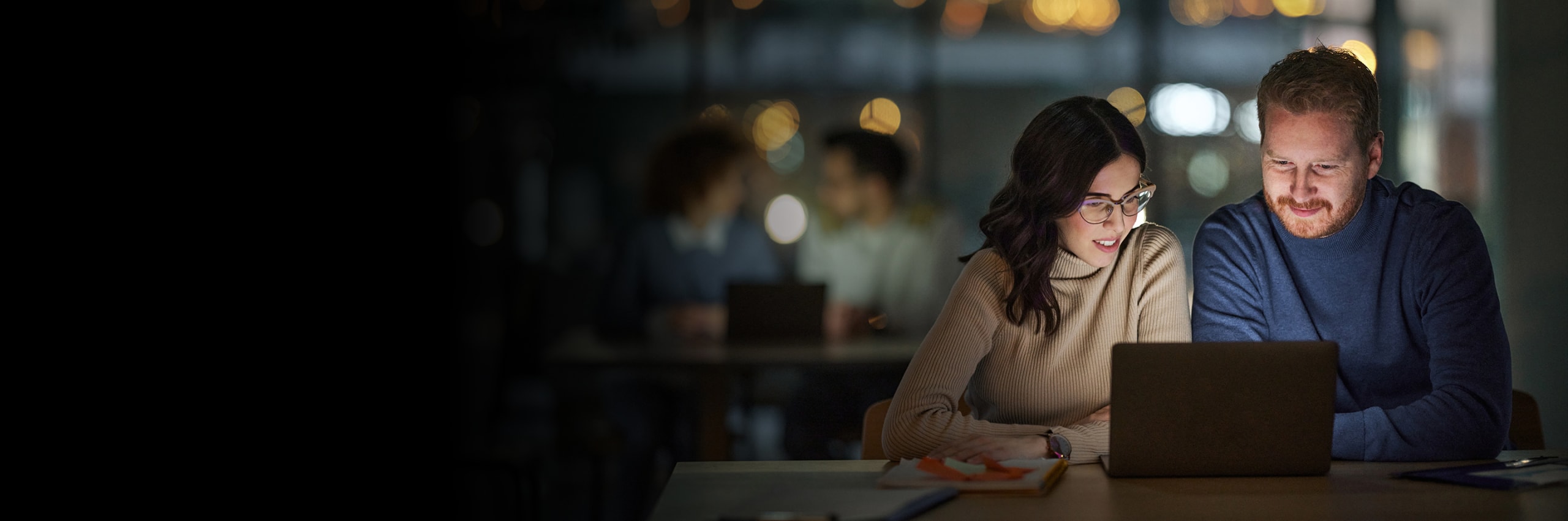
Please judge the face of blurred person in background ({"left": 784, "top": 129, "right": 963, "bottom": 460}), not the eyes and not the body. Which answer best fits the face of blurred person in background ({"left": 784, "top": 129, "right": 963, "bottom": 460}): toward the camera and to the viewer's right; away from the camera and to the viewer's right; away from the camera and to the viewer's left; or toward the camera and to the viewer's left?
toward the camera and to the viewer's left

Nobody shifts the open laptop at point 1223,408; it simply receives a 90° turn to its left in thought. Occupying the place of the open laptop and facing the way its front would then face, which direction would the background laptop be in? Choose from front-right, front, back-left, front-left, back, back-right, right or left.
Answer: front-right

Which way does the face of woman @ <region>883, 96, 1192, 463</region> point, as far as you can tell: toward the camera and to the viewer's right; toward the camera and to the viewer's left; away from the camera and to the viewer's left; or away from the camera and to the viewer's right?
toward the camera and to the viewer's right

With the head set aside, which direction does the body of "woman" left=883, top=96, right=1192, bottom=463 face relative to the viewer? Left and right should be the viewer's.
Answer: facing the viewer and to the right of the viewer

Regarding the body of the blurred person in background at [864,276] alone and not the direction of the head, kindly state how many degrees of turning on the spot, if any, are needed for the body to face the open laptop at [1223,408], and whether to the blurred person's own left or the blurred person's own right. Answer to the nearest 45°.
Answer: approximately 45° to the blurred person's own left

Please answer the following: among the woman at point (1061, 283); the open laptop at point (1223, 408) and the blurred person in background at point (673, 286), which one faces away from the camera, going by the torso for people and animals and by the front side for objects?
the open laptop

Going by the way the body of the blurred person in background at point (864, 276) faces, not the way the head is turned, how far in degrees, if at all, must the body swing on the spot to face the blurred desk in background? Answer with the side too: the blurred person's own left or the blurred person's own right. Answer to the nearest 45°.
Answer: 0° — they already face it

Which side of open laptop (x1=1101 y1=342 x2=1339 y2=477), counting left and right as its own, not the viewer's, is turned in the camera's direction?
back

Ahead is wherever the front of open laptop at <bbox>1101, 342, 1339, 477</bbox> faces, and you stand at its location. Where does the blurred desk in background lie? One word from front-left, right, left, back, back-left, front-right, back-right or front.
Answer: front-left

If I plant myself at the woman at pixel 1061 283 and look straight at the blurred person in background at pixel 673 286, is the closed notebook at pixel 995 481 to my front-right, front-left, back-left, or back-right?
back-left

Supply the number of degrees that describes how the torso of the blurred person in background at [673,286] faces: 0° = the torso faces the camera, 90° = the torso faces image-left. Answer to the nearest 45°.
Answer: approximately 315°
